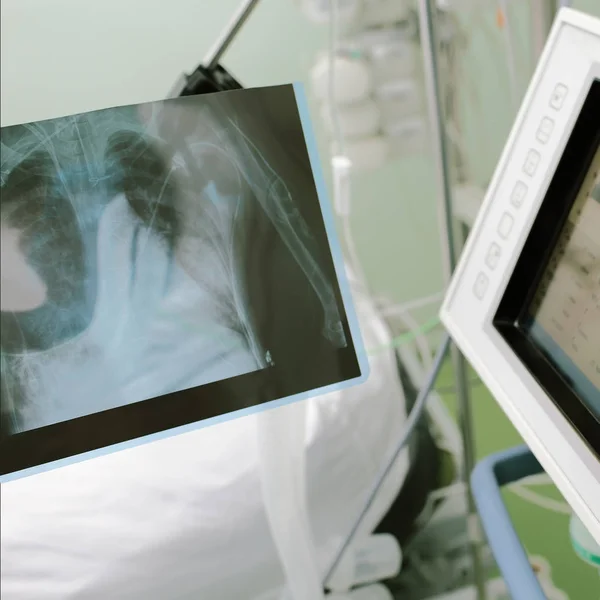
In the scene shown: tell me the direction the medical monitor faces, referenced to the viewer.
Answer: facing the viewer and to the left of the viewer
